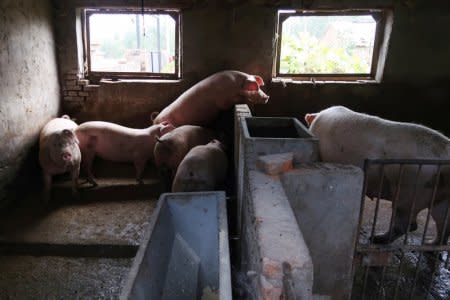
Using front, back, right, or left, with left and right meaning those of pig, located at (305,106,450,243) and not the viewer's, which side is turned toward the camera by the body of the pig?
left

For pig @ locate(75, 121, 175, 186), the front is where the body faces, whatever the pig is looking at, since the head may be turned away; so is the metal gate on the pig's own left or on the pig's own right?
on the pig's own right

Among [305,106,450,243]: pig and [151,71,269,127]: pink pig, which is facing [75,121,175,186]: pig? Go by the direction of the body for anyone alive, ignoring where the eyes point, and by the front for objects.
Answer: [305,106,450,243]: pig

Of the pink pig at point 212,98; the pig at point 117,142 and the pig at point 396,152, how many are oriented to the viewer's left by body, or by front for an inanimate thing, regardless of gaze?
1

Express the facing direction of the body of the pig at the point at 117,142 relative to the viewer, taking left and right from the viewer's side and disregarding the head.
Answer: facing to the right of the viewer

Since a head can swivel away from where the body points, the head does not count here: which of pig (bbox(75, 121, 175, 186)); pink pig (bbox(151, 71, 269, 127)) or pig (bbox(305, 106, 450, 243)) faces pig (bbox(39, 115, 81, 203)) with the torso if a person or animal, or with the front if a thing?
pig (bbox(305, 106, 450, 243))

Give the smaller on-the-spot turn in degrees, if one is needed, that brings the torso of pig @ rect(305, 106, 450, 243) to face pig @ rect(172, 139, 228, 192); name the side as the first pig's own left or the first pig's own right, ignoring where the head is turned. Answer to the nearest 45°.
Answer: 0° — it already faces it

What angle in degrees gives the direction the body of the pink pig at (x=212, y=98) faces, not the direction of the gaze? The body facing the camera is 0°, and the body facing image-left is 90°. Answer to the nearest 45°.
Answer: approximately 270°

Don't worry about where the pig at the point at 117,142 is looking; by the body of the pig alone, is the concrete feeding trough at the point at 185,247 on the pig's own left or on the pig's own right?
on the pig's own right

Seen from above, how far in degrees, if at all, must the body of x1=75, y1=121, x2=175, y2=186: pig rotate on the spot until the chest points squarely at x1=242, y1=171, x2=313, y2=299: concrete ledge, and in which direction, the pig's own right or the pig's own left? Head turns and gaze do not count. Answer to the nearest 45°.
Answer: approximately 90° to the pig's own right

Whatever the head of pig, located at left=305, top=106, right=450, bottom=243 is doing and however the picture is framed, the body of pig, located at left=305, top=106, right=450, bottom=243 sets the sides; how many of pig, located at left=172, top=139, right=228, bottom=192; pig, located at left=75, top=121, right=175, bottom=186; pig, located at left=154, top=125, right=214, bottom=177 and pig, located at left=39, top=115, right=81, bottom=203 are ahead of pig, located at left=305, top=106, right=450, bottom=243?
4

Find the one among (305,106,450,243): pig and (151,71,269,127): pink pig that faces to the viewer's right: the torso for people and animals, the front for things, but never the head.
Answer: the pink pig
